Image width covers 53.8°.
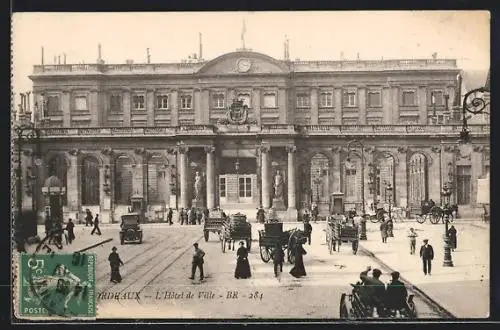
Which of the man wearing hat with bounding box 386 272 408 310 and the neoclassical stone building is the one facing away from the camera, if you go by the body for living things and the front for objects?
the man wearing hat

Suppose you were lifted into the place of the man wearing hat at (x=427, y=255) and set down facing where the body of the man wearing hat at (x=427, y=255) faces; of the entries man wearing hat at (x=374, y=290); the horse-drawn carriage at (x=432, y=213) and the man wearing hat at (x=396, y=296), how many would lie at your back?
1

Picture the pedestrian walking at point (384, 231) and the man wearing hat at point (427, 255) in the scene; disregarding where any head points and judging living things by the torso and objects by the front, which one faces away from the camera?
the pedestrian walking

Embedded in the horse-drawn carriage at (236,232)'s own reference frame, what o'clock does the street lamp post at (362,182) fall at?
The street lamp post is roughly at 2 o'clock from the horse-drawn carriage.

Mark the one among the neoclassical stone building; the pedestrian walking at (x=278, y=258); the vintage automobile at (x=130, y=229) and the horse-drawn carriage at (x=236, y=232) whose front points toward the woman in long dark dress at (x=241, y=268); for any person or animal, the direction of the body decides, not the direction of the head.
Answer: the neoclassical stone building

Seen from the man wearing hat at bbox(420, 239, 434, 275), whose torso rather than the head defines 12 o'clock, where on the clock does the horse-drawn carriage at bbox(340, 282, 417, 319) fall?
The horse-drawn carriage is roughly at 1 o'clock from the man wearing hat.

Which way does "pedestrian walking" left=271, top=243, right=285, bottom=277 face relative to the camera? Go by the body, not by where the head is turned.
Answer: away from the camera
